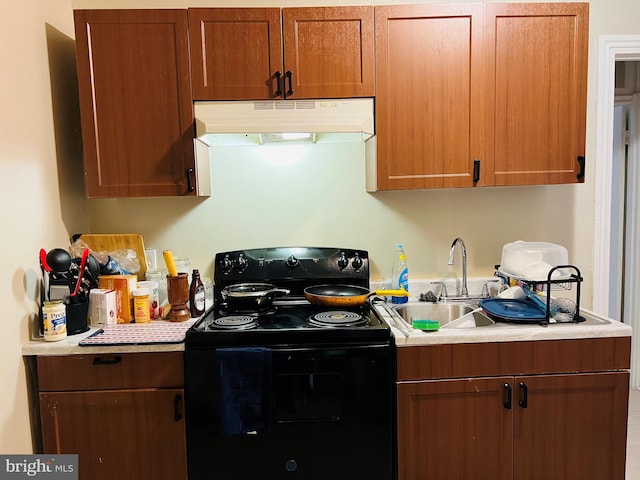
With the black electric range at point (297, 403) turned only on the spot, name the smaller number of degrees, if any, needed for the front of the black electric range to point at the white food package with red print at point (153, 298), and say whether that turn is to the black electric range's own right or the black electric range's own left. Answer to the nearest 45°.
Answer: approximately 135° to the black electric range's own right

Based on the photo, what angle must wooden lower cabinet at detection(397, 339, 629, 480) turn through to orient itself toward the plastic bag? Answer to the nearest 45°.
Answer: approximately 90° to its right

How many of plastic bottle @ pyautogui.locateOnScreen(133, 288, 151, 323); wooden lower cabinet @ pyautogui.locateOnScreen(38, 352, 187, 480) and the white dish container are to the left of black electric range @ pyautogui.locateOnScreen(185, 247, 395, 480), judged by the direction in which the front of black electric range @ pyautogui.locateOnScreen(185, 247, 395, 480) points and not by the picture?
1

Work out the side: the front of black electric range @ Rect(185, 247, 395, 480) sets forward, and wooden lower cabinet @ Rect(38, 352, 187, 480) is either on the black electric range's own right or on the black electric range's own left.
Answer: on the black electric range's own right

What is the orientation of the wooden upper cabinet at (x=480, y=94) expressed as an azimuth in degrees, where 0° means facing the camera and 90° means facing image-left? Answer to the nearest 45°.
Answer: approximately 0°

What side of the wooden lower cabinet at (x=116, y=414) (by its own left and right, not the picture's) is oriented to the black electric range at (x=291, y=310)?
left

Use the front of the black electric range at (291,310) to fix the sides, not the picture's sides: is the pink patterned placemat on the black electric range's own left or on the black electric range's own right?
on the black electric range's own right

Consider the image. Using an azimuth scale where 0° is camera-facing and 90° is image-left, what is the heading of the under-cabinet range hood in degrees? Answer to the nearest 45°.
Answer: approximately 0°
